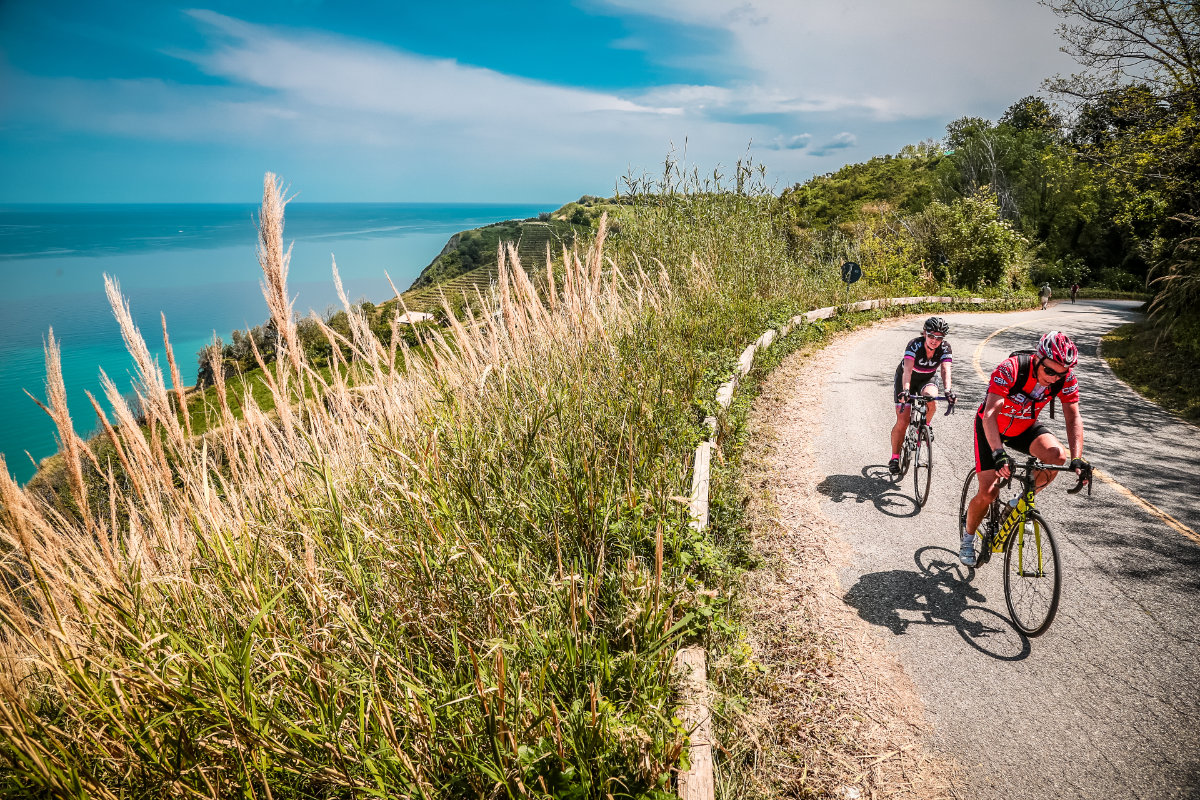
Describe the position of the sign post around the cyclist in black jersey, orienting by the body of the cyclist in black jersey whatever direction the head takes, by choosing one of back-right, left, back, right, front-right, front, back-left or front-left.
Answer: back

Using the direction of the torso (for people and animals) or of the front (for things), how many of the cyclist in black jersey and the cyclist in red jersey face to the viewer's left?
0

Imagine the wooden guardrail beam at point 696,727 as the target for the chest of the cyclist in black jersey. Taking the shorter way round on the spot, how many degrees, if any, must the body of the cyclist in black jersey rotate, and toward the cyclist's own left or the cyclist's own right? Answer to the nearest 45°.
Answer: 0° — they already face it

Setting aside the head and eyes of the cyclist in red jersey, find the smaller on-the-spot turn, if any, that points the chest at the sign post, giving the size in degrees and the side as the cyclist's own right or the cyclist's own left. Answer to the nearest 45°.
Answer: approximately 135° to the cyclist's own left

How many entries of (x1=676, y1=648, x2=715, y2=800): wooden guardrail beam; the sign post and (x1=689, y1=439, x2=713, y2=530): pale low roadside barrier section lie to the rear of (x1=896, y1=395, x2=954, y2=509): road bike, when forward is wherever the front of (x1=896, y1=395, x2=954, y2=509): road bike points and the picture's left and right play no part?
1

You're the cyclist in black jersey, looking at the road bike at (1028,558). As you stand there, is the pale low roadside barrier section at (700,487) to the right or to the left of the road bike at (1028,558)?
right

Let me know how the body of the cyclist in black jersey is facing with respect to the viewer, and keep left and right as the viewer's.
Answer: facing the viewer

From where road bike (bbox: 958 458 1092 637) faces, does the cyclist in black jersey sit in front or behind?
behind

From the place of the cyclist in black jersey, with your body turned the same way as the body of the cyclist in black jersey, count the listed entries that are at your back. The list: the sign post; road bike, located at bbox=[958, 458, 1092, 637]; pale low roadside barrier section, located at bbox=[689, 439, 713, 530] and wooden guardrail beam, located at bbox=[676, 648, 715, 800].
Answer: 1

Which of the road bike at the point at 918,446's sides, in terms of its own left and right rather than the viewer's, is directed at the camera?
front

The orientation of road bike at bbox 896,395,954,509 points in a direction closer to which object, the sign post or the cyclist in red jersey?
the cyclist in red jersey

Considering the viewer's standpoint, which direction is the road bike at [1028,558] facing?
facing the viewer and to the right of the viewer
